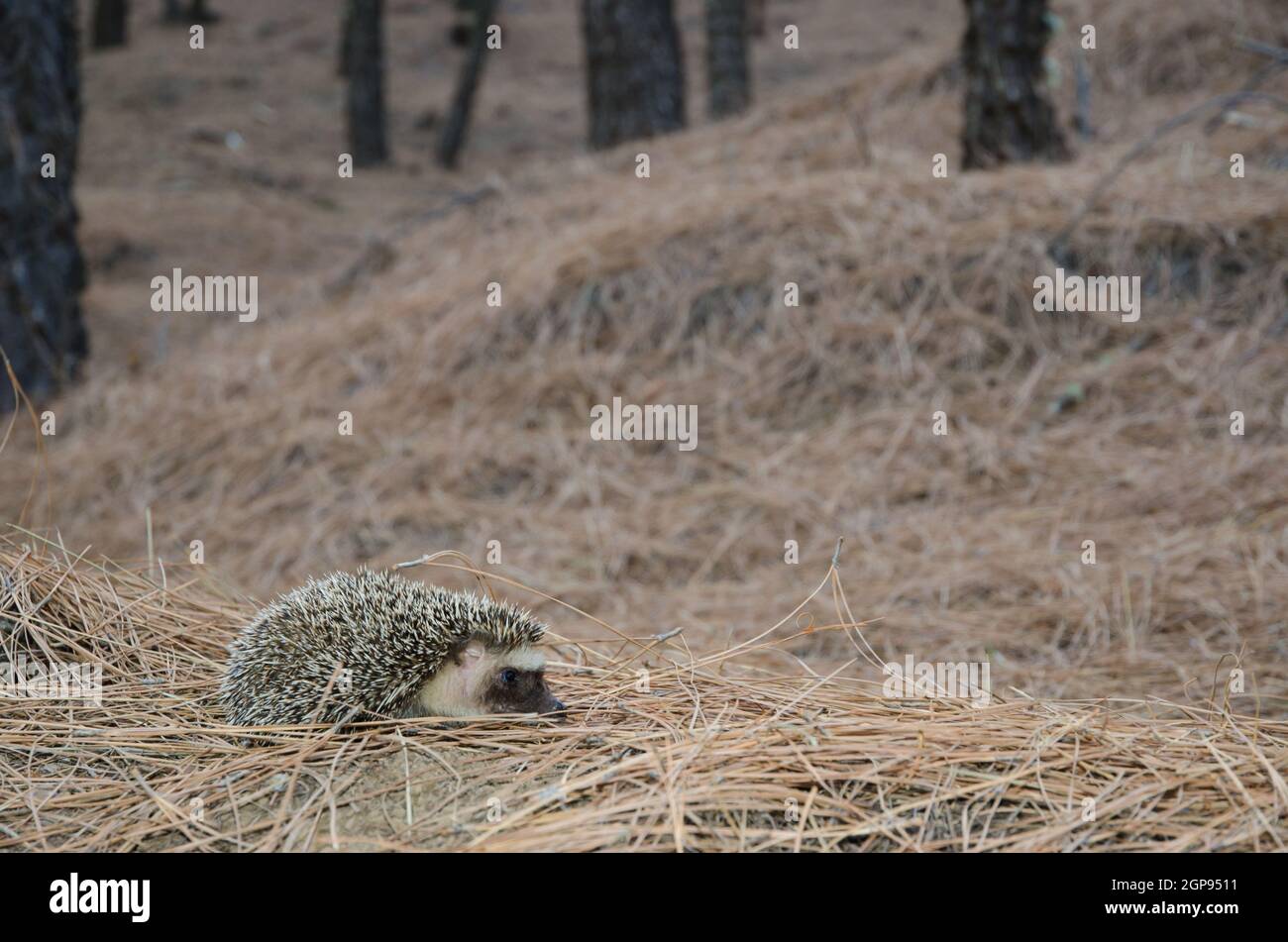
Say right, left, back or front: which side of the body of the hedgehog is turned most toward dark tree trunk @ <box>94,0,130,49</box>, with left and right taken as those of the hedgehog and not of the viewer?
left

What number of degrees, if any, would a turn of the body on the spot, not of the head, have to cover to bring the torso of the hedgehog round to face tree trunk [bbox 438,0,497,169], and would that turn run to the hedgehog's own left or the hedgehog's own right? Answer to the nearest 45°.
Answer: approximately 90° to the hedgehog's own left

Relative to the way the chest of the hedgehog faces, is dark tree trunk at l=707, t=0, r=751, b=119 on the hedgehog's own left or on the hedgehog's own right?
on the hedgehog's own left

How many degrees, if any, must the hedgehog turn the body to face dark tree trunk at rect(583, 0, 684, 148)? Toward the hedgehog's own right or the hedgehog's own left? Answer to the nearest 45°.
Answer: approximately 90° to the hedgehog's own left

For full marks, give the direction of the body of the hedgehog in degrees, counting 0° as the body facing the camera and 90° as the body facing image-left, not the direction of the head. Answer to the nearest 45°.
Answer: approximately 270°

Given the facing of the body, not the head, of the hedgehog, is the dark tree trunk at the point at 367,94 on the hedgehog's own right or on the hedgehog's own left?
on the hedgehog's own left

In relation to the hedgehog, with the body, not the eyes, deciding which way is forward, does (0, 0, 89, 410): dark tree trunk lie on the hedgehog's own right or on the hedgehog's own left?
on the hedgehog's own left

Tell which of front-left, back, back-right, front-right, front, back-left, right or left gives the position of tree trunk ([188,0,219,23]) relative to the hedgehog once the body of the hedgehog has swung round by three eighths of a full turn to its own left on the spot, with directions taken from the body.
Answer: front-right
